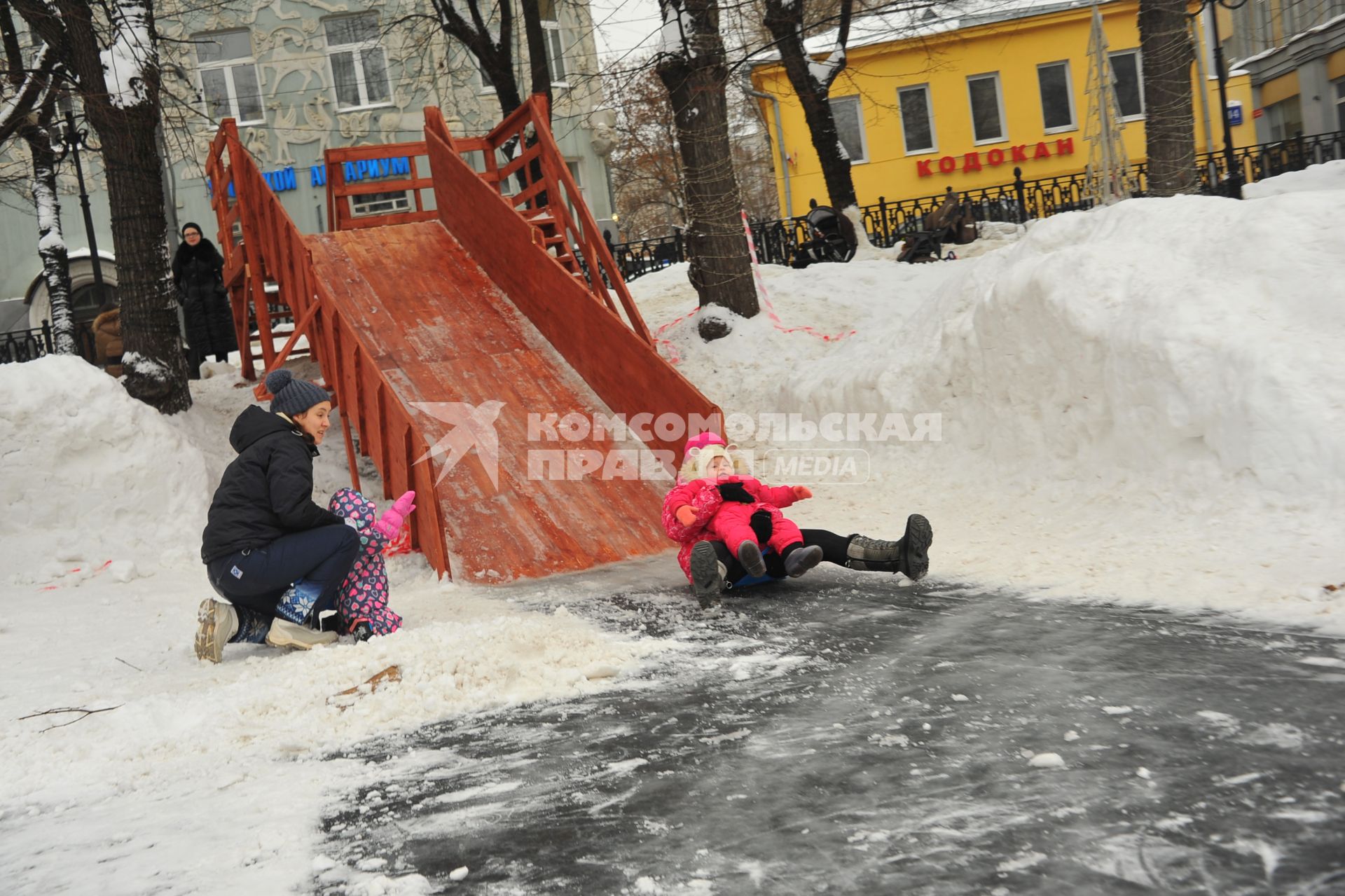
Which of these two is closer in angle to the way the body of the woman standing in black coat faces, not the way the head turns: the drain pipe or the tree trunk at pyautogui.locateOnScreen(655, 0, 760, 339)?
the tree trunk

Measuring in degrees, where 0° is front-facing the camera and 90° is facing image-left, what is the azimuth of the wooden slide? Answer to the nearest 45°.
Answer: approximately 315°

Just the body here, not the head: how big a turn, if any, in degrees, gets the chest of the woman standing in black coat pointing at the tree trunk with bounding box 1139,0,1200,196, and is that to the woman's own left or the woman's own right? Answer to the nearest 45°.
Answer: approximately 45° to the woman's own left

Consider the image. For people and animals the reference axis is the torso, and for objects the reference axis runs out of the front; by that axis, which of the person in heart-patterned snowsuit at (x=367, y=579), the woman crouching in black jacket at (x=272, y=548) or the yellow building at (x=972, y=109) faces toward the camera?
the yellow building

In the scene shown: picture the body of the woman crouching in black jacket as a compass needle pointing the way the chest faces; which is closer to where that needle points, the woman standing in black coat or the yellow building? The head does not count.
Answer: the yellow building

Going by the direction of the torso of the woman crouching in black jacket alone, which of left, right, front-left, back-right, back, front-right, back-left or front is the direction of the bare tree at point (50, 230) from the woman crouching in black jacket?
left

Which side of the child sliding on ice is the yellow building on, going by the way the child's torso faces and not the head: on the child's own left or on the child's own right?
on the child's own left

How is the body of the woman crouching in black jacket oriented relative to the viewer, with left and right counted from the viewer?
facing to the right of the viewer

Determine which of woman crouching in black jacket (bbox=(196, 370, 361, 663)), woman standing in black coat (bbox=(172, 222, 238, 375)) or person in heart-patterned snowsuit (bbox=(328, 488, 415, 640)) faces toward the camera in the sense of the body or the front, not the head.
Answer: the woman standing in black coat

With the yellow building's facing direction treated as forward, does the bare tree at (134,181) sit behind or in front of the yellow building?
in front
